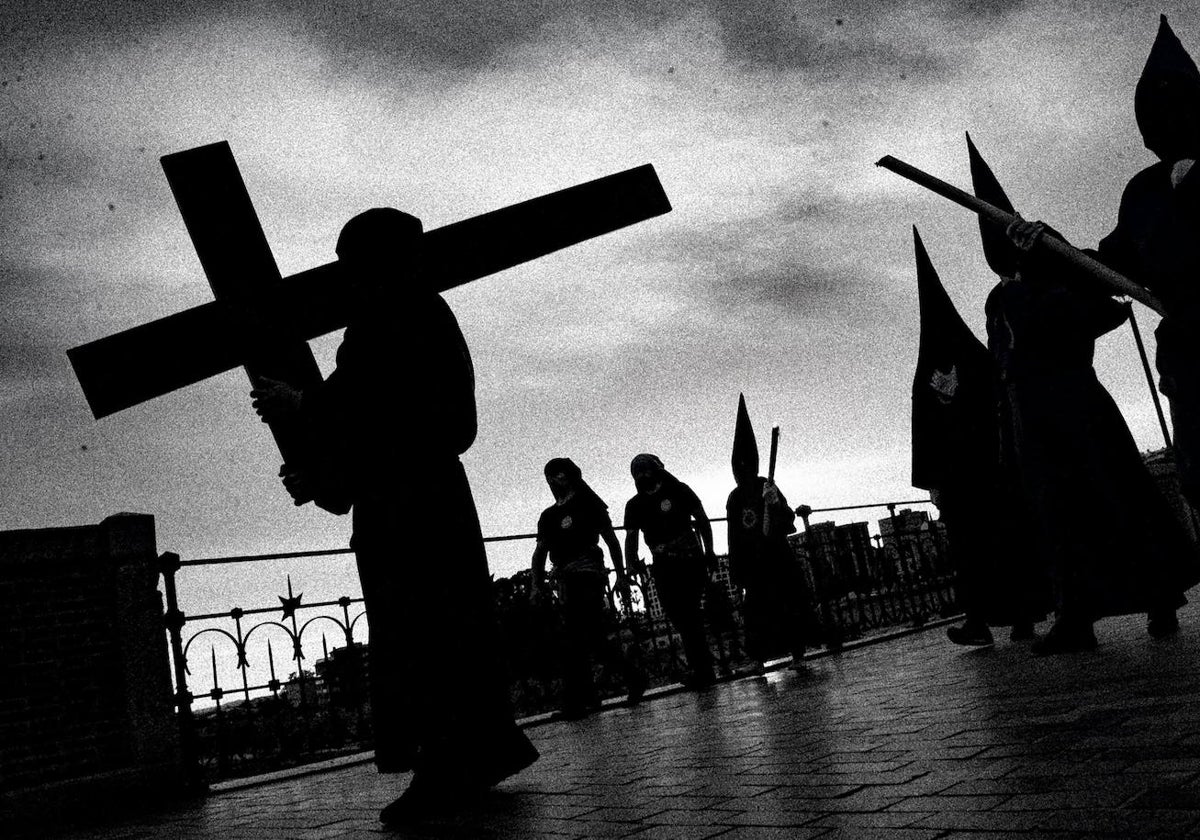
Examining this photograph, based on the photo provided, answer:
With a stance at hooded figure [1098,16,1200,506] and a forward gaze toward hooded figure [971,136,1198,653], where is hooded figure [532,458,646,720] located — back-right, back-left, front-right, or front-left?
front-left

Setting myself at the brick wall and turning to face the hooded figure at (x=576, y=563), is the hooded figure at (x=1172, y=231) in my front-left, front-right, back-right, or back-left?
front-right

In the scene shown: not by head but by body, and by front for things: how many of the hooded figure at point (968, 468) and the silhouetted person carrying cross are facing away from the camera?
0

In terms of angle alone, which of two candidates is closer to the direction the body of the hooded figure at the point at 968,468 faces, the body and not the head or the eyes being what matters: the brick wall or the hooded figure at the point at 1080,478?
the brick wall

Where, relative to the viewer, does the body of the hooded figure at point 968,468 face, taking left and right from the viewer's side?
facing the viewer and to the left of the viewer

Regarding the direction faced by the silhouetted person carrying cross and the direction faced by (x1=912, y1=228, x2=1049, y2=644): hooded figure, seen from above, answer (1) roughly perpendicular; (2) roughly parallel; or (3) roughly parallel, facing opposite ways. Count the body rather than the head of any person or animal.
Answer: roughly parallel

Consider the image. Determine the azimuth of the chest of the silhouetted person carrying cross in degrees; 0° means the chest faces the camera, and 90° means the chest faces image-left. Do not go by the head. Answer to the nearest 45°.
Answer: approximately 90°

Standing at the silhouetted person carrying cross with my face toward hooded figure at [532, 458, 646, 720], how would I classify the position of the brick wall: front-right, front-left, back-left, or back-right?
front-left

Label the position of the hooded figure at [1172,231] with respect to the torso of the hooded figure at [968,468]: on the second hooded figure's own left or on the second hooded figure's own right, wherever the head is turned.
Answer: on the second hooded figure's own left

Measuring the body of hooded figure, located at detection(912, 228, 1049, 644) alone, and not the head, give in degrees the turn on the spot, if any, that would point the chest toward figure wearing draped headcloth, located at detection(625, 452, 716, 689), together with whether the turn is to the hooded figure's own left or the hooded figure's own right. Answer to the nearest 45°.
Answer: approximately 45° to the hooded figure's own right

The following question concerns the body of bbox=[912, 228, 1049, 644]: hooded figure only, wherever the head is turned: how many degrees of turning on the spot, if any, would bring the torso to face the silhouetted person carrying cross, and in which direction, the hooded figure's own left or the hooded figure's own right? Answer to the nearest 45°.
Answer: approximately 45° to the hooded figure's own left
